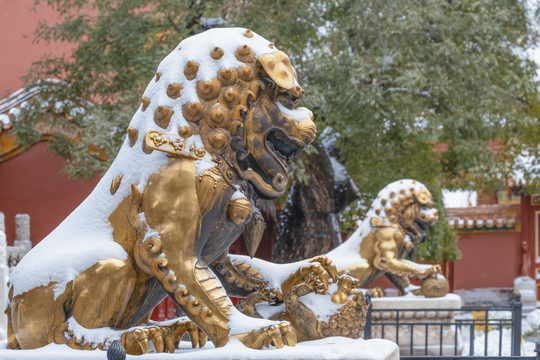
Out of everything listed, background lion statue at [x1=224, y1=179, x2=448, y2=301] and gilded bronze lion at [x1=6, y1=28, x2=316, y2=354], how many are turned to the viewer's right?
2

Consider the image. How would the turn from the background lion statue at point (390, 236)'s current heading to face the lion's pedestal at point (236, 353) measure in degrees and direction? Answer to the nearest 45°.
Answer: approximately 90° to its right

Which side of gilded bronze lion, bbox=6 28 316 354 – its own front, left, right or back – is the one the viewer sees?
right

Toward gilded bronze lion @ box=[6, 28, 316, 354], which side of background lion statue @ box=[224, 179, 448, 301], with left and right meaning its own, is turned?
right

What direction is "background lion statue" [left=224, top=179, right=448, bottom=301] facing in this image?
to the viewer's right

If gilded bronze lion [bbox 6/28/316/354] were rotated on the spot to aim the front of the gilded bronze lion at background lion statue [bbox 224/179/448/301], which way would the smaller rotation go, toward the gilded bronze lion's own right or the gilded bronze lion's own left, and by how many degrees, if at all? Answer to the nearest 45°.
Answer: approximately 45° to the gilded bronze lion's own left
